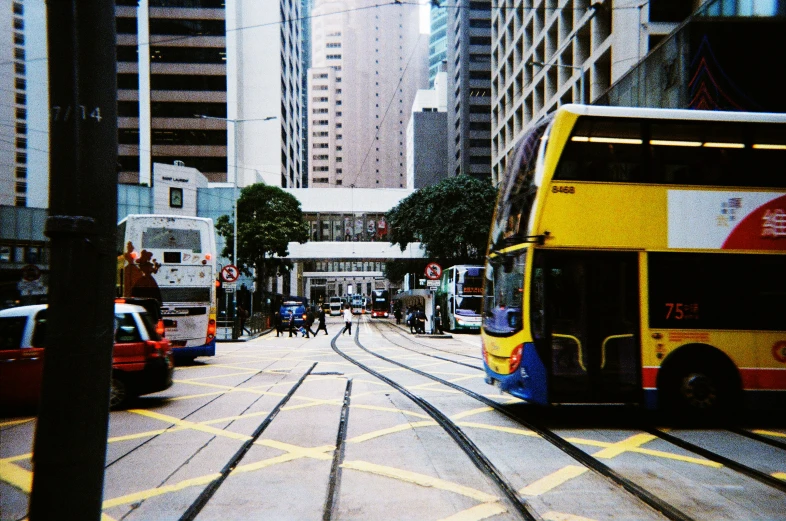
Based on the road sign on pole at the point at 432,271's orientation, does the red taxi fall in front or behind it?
in front

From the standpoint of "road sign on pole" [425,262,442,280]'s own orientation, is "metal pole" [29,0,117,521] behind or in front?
in front

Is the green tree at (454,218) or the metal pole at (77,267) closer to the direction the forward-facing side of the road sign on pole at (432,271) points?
the metal pole

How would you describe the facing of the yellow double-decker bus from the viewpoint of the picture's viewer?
facing to the left of the viewer

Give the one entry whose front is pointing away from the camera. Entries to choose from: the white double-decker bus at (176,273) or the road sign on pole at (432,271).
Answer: the white double-decker bus

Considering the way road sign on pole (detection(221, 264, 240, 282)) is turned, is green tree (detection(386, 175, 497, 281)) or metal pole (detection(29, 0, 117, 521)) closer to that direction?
the metal pole

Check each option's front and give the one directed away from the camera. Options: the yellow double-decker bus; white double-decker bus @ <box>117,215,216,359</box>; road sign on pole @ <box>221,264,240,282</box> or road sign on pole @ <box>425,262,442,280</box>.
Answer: the white double-decker bus

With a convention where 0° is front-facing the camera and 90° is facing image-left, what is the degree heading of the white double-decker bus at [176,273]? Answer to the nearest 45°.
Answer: approximately 180°

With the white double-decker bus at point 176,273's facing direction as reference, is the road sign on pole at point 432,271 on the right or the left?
on its right

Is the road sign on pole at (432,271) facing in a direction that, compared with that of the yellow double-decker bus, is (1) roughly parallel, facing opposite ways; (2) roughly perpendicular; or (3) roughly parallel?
roughly perpendicular

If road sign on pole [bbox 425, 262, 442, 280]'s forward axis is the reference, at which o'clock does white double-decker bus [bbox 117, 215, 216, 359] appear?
The white double-decker bus is roughly at 1 o'clock from the road sign on pole.

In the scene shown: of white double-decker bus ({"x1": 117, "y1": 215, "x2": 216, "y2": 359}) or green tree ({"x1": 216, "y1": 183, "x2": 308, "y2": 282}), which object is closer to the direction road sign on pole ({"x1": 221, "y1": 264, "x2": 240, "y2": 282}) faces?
the white double-decker bus

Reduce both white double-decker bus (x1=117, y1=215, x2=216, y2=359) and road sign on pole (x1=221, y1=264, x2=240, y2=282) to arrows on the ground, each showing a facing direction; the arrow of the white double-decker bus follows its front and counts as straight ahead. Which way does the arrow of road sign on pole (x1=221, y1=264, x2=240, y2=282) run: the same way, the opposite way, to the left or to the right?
the opposite way
